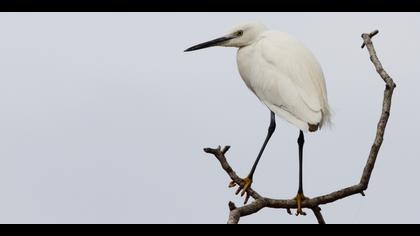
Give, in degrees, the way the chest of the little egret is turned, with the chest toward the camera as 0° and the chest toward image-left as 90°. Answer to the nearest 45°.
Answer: approximately 90°
